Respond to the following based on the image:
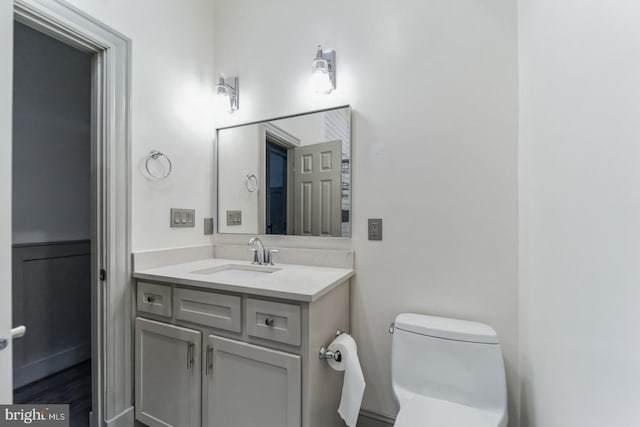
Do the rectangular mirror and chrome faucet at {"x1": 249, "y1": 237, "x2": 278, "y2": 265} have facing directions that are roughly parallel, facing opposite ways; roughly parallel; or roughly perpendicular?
roughly parallel

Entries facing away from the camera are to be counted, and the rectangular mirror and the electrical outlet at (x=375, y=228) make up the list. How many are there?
0

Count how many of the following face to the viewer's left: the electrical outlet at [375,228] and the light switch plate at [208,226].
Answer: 0

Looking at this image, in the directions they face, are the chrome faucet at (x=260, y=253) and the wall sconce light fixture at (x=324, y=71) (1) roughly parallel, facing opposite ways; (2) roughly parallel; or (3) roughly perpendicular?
roughly parallel

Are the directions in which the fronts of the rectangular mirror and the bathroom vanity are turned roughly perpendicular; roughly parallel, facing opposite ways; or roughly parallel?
roughly parallel

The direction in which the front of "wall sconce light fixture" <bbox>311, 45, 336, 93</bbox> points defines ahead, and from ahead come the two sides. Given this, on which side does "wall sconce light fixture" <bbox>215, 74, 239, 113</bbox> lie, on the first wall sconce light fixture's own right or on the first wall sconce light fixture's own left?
on the first wall sconce light fixture's own right

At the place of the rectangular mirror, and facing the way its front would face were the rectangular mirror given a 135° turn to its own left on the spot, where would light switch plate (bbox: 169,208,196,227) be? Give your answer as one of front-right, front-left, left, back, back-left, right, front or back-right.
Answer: back

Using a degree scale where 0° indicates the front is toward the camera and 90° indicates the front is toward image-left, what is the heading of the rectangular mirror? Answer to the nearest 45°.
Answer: approximately 45°

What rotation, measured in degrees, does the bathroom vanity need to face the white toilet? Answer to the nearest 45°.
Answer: approximately 135° to its left

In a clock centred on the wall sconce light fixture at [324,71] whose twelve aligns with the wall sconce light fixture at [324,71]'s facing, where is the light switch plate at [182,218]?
The light switch plate is roughly at 2 o'clock from the wall sconce light fixture.

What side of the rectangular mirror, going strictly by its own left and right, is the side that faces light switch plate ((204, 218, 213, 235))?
right

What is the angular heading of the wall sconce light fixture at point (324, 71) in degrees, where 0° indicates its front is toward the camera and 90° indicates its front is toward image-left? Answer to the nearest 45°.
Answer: approximately 45°

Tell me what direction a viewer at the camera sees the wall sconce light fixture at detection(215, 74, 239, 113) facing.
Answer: facing the viewer and to the left of the viewer

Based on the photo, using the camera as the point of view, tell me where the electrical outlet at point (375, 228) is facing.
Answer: facing the viewer
